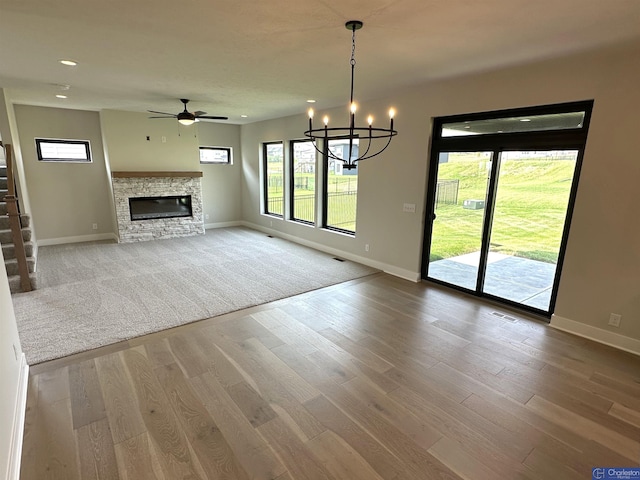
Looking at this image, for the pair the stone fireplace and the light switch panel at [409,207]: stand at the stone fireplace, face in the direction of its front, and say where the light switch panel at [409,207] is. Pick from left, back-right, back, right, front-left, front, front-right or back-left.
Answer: front-left

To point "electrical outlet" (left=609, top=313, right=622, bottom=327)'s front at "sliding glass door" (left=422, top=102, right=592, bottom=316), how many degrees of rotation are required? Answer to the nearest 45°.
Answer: approximately 90° to its right

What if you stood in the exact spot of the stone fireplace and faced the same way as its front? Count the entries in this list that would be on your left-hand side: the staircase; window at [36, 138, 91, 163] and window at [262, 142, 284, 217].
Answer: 1

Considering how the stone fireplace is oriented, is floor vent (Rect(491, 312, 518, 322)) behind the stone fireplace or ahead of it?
ahead

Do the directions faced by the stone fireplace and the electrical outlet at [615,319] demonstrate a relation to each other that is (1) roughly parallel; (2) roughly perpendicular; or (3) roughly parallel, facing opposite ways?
roughly perpendicular

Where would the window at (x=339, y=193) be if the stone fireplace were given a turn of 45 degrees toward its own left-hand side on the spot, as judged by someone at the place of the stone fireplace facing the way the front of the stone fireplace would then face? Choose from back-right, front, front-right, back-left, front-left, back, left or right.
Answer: front

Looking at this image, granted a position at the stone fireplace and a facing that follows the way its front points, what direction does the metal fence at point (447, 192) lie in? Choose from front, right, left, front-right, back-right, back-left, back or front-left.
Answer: front-left

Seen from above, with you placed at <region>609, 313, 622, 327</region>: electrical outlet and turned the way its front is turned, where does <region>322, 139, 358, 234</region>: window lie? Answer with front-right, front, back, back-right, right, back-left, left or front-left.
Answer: right

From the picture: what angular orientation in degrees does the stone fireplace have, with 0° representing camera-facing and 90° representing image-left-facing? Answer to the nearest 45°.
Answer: approximately 0°

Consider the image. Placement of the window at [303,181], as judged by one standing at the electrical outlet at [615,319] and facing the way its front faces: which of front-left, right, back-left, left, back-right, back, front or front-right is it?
right

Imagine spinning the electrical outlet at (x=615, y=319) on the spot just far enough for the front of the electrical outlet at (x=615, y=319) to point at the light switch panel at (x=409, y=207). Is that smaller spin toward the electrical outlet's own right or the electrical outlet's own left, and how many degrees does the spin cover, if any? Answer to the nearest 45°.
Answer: approximately 90° to the electrical outlet's own right

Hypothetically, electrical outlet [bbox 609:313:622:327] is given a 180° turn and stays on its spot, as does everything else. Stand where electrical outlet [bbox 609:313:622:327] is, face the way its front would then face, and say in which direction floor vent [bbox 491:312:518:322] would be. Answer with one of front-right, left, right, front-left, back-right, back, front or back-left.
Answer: left

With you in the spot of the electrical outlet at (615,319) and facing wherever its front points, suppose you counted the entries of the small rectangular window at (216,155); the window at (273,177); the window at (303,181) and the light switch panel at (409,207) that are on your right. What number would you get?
4

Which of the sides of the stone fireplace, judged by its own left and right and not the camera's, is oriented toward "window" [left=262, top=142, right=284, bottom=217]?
left
